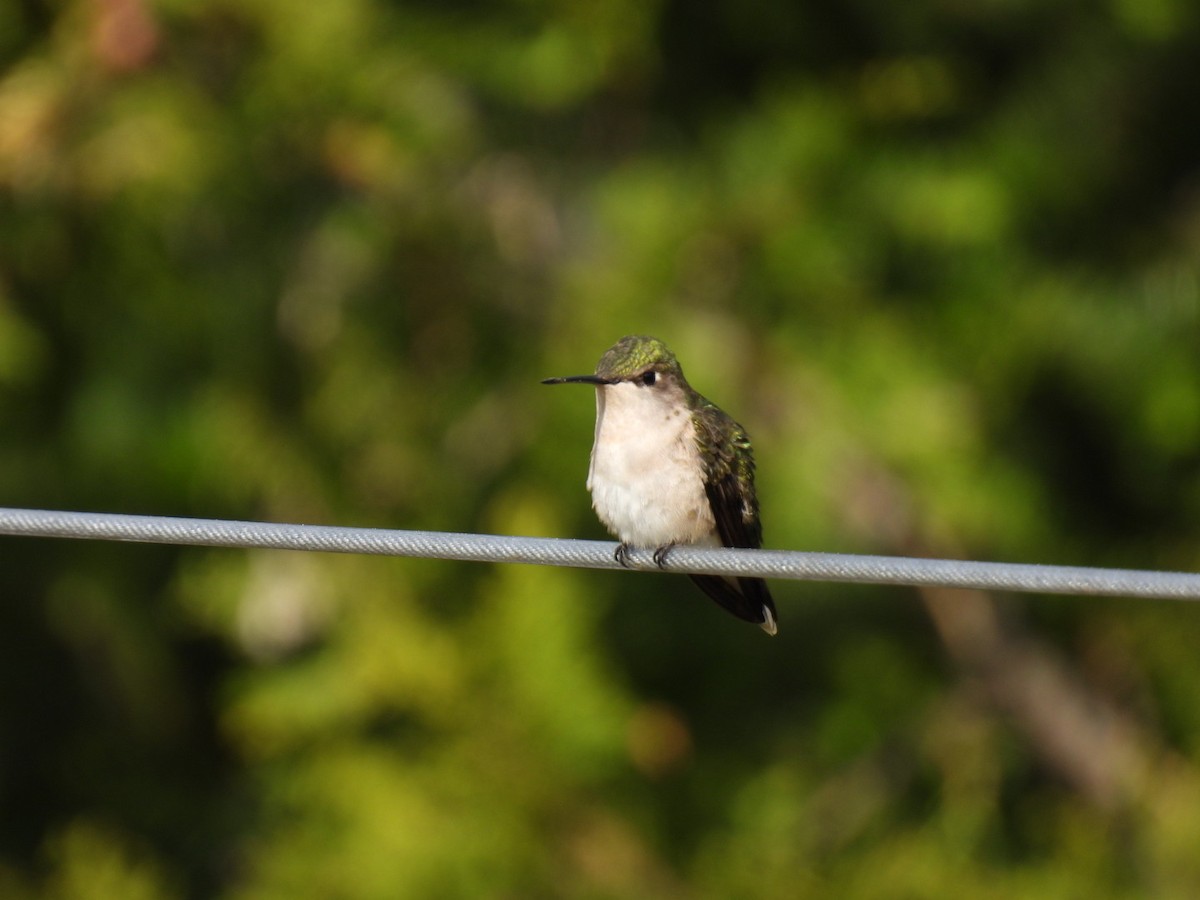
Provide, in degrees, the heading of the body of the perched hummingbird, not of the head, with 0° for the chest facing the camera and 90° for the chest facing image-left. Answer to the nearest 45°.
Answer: approximately 45°
